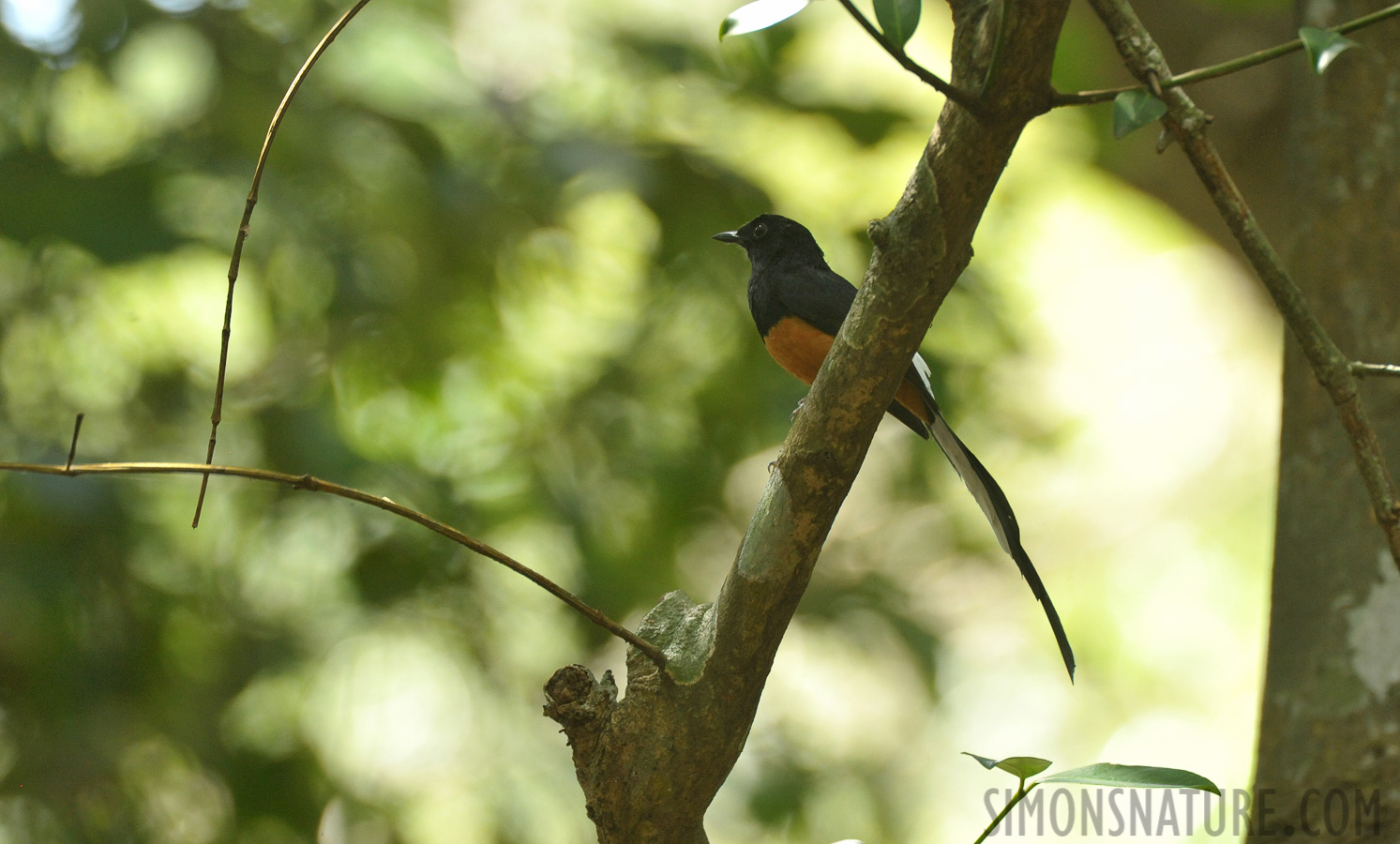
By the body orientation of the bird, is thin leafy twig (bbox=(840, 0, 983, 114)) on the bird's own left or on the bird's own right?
on the bird's own left

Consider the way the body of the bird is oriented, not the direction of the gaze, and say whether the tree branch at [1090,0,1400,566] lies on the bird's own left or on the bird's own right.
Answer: on the bird's own left

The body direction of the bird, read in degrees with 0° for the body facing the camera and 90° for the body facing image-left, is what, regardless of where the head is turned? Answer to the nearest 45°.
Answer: approximately 90°

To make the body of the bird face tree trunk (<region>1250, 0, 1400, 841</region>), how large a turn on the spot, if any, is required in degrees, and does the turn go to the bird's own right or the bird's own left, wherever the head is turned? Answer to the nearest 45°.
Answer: approximately 135° to the bird's own right
